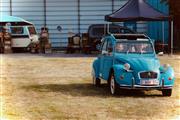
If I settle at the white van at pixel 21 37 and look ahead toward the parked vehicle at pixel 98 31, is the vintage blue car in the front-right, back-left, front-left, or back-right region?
front-right

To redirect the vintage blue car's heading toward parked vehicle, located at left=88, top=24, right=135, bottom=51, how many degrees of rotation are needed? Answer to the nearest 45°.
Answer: approximately 135° to its left

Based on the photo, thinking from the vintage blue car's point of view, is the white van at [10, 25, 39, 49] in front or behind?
behind

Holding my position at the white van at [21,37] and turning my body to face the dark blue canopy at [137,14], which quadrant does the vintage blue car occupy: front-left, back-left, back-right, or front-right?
front-right

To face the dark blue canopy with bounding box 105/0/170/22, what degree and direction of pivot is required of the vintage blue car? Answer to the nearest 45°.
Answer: approximately 135° to its left

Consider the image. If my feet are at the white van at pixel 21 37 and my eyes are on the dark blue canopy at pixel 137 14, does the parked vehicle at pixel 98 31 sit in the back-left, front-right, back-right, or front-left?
front-left
